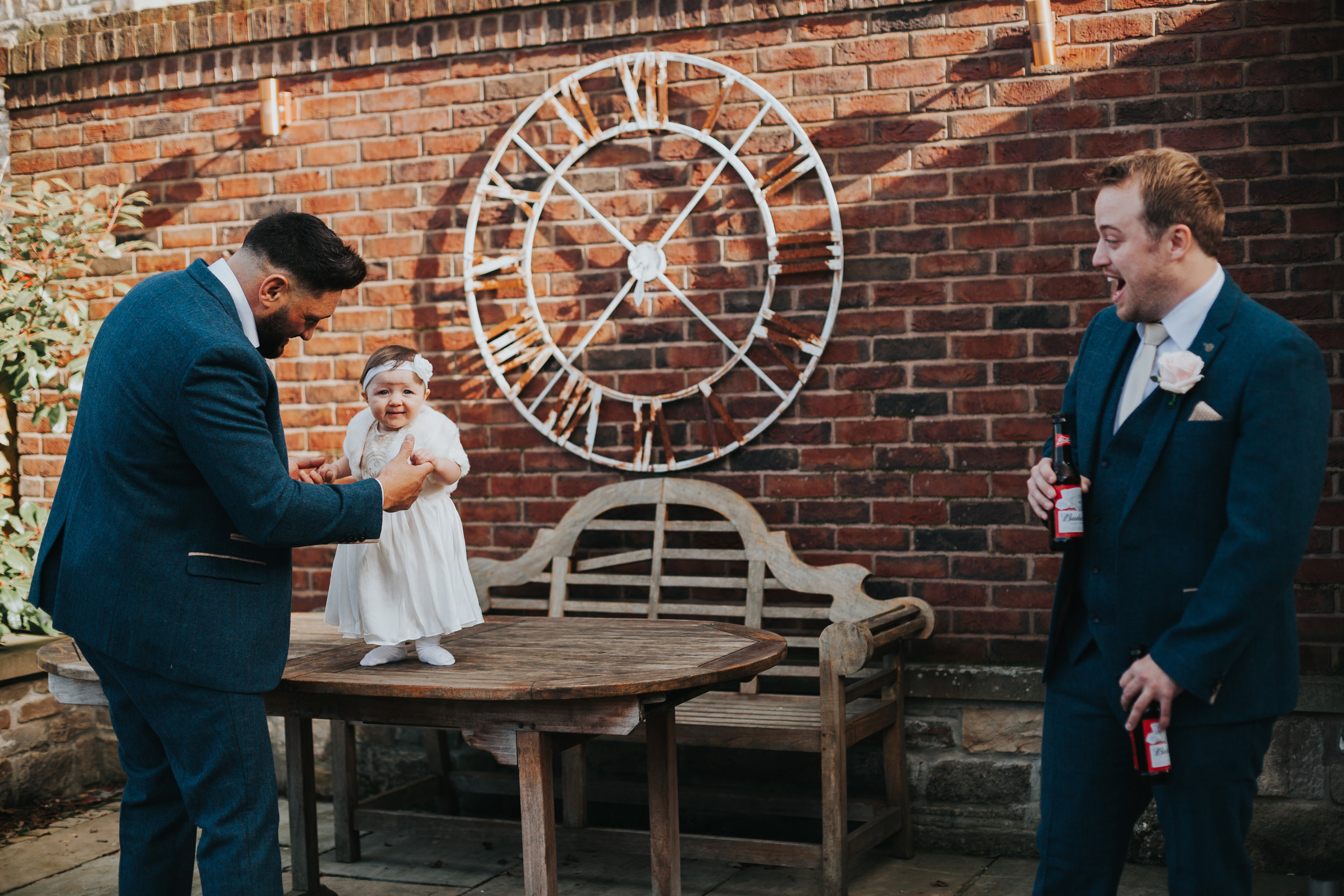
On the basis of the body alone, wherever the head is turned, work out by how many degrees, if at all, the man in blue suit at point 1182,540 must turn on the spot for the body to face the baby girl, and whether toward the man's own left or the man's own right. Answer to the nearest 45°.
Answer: approximately 45° to the man's own right

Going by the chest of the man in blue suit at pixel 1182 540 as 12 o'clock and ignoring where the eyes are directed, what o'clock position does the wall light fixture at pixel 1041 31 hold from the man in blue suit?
The wall light fixture is roughly at 4 o'clock from the man in blue suit.

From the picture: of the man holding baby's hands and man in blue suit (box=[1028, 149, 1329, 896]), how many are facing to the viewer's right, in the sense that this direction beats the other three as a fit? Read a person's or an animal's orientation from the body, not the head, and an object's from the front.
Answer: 1

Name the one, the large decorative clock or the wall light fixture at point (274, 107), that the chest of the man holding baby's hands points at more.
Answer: the large decorative clock

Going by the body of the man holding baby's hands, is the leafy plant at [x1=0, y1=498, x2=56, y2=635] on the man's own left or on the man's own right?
on the man's own left

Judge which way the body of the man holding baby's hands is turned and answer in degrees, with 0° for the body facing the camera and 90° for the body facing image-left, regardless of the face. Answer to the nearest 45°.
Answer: approximately 270°

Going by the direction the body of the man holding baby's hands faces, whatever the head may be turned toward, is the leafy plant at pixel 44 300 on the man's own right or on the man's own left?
on the man's own left

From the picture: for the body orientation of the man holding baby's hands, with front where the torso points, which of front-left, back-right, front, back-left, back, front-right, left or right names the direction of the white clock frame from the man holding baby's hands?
front-left

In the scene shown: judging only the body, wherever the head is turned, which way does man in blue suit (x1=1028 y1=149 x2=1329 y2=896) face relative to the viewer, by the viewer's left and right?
facing the viewer and to the left of the viewer

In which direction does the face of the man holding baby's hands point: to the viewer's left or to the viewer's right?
to the viewer's right

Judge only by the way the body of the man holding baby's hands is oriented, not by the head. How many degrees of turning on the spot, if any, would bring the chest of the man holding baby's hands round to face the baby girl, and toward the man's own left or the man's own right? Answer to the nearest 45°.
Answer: approximately 45° to the man's own left

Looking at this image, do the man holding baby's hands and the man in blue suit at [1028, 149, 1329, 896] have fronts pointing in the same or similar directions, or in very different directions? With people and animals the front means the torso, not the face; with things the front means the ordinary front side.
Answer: very different directions

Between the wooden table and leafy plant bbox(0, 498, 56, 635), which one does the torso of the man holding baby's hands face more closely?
the wooden table

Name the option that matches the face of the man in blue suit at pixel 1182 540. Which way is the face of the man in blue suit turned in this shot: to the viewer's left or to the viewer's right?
to the viewer's left
